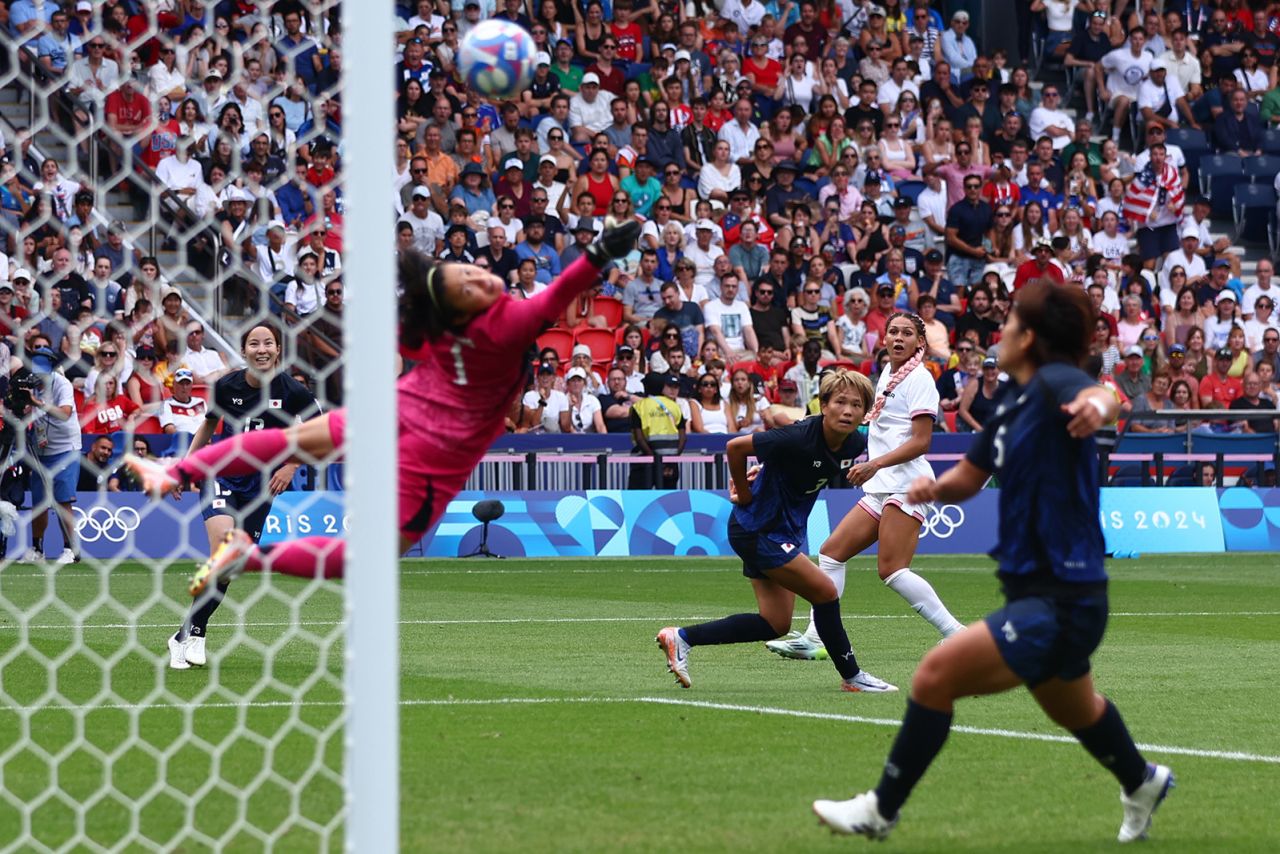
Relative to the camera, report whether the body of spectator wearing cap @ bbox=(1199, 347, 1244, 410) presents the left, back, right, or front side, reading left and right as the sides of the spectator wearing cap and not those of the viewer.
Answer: front

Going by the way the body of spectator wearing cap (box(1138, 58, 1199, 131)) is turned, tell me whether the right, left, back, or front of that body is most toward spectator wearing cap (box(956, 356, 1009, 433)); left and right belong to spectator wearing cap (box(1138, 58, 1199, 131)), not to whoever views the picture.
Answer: front

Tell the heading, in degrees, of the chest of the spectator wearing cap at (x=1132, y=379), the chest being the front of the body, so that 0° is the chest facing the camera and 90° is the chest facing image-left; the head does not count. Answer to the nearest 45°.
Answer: approximately 0°

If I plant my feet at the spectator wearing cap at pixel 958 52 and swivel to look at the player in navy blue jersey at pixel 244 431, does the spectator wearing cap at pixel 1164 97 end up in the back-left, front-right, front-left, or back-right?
back-left

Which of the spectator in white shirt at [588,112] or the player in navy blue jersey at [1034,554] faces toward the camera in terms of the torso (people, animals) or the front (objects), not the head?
the spectator in white shirt

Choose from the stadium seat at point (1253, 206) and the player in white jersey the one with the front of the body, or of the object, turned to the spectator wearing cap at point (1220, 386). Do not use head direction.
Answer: the stadium seat

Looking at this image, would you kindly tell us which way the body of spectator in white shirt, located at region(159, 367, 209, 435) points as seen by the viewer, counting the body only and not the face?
toward the camera

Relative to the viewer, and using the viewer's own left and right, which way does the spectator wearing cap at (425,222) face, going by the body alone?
facing the viewer

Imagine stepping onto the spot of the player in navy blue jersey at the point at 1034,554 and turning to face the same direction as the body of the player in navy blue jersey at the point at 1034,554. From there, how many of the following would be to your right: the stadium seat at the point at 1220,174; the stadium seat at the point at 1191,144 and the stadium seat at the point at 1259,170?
3

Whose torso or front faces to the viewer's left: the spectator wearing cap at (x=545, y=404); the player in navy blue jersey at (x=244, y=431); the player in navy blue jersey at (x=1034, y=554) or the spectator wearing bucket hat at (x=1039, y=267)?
the player in navy blue jersey at (x=1034, y=554)

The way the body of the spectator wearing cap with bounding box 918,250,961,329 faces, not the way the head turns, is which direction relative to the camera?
toward the camera

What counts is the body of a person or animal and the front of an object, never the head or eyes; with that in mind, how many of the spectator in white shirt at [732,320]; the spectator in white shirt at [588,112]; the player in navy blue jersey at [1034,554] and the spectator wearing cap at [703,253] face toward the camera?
3

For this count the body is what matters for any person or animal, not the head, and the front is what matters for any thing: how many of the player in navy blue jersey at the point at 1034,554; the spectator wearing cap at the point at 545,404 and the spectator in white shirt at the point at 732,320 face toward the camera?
2

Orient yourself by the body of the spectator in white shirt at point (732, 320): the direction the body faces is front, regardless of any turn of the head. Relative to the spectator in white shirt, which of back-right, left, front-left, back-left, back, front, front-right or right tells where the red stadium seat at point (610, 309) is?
right

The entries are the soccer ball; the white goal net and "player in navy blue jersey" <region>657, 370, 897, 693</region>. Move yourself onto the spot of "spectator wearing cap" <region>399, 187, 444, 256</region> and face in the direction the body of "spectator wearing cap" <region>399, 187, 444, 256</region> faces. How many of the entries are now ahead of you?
3

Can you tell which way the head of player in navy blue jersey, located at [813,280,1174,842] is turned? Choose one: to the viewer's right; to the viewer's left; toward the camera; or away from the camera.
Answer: to the viewer's left
